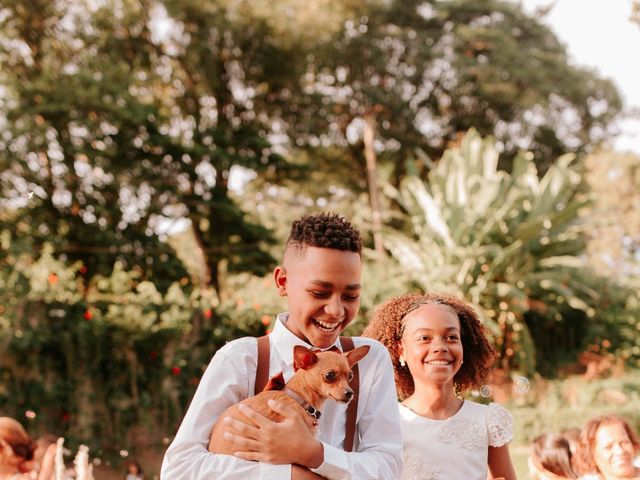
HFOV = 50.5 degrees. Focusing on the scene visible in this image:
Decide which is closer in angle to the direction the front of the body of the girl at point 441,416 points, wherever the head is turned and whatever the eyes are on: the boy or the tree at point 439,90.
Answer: the boy

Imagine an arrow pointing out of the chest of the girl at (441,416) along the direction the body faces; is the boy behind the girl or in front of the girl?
in front

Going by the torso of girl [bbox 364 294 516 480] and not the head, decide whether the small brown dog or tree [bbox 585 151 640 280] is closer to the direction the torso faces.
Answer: the small brown dog

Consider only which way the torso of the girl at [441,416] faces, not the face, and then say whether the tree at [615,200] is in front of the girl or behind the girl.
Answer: behind

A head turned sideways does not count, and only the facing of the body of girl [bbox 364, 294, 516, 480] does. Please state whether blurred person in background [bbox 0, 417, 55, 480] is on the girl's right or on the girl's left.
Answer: on the girl's right

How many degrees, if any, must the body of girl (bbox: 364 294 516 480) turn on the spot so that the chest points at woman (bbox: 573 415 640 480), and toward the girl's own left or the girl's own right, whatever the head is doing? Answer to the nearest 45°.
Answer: approximately 135° to the girl's own left
